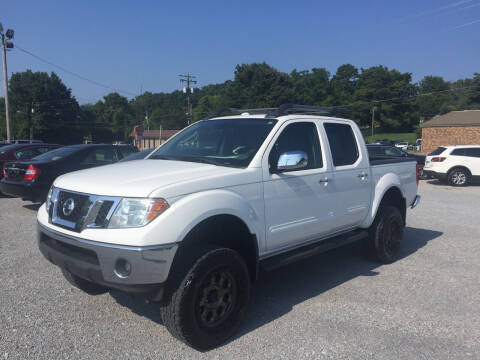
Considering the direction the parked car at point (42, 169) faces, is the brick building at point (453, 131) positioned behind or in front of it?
in front

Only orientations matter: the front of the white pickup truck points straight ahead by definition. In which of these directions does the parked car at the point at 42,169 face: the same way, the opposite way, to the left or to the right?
the opposite way

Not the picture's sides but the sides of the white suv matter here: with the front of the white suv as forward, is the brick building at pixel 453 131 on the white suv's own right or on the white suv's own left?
on the white suv's own left

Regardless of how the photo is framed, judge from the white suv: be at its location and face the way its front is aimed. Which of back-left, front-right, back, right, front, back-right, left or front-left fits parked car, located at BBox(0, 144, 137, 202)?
back

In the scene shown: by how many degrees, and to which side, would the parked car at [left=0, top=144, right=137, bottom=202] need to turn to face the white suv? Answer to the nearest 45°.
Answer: approximately 45° to its right

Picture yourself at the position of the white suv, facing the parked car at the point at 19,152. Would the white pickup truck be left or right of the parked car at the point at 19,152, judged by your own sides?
left

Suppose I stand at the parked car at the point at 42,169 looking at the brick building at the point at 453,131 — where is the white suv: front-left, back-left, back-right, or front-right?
front-right

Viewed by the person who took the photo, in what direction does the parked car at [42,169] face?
facing away from the viewer and to the right of the viewer

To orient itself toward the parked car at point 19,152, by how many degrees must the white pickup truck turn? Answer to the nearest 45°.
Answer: approximately 90° to its right

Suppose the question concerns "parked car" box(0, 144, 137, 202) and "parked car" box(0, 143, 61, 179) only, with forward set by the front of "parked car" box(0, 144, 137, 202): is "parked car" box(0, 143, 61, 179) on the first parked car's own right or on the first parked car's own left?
on the first parked car's own left

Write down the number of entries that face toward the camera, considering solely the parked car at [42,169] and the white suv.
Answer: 0

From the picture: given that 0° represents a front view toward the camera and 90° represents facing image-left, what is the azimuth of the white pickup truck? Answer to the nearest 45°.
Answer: approximately 45°

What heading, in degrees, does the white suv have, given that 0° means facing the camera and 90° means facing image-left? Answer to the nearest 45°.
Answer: approximately 225°

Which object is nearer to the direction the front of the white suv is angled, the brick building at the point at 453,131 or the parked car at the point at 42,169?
the brick building
